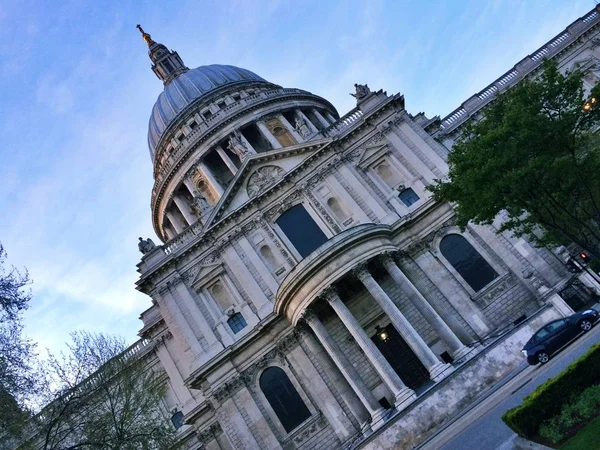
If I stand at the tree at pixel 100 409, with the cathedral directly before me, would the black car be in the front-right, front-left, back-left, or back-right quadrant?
front-right

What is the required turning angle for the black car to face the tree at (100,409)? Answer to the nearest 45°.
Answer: approximately 180°

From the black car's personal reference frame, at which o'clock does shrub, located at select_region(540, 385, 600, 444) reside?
The shrub is roughly at 3 o'clock from the black car.

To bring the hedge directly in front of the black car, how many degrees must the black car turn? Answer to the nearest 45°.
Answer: approximately 90° to its right
